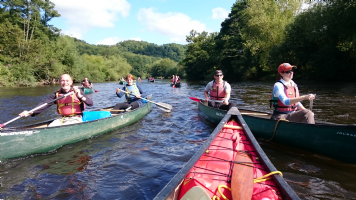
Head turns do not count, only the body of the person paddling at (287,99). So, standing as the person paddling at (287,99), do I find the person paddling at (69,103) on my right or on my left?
on my right

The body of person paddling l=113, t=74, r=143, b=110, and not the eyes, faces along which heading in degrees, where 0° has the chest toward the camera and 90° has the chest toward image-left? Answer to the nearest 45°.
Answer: approximately 45°

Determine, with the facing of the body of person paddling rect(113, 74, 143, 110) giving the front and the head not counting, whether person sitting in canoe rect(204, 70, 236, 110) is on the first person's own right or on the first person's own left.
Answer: on the first person's own left

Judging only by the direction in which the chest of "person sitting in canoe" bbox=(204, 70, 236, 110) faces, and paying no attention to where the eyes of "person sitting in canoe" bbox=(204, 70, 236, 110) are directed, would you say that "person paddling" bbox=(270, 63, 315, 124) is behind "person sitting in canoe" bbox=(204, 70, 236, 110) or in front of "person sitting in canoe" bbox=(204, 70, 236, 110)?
in front

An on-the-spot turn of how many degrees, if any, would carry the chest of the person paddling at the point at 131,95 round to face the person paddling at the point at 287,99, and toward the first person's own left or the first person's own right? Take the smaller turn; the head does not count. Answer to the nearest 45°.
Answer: approximately 90° to the first person's own left

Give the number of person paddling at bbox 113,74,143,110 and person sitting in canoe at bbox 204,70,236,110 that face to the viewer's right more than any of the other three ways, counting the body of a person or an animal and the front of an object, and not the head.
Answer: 0

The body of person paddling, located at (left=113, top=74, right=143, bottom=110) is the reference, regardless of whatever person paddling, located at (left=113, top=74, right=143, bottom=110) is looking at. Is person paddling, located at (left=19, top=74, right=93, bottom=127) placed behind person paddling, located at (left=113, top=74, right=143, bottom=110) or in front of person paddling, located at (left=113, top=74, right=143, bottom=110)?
in front

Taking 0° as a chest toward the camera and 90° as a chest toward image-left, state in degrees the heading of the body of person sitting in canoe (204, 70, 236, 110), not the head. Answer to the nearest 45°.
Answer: approximately 0°

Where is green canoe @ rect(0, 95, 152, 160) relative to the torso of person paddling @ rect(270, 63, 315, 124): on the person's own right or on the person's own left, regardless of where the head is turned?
on the person's own right

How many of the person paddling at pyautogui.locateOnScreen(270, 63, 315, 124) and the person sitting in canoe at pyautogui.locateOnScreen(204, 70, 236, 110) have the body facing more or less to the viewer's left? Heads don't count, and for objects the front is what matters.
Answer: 0
